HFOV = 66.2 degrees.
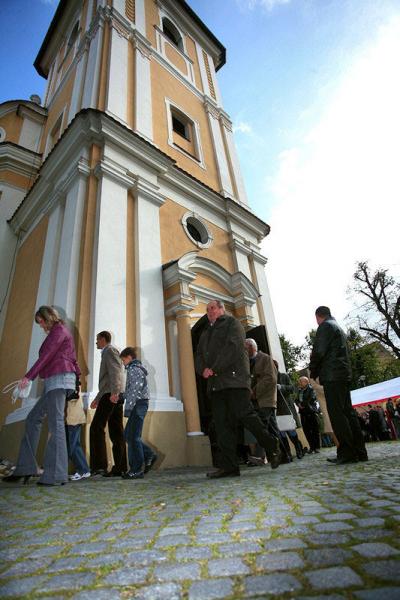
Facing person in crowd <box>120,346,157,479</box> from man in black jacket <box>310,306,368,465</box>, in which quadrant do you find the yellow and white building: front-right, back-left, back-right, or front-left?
front-right

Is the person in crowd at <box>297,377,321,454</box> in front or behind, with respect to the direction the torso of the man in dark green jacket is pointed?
behind

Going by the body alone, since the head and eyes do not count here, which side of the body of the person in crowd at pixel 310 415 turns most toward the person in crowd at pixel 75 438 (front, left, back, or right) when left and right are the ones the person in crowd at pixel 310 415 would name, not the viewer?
front

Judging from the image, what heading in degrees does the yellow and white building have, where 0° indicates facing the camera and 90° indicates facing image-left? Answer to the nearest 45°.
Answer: approximately 315°
